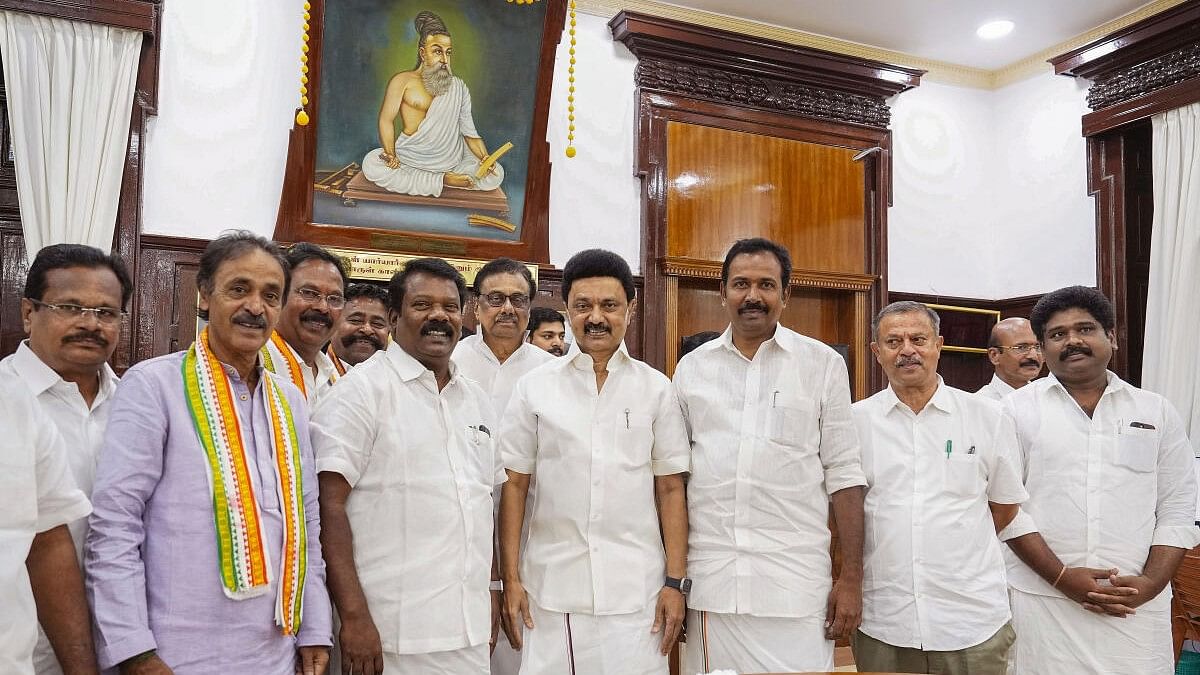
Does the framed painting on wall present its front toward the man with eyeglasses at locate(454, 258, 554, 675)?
yes

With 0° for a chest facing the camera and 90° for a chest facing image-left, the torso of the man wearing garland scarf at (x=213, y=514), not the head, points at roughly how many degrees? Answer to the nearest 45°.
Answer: approximately 315°

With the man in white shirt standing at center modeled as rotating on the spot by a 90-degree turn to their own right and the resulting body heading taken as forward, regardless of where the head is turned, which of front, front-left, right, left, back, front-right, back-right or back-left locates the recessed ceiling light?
back-right

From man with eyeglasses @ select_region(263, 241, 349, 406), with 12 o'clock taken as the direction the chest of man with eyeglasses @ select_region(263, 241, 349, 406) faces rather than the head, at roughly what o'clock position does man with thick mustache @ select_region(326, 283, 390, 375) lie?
man with thick mustache @ select_region(326, 283, 390, 375) is roughly at 8 o'clock from man with eyeglasses @ select_region(263, 241, 349, 406).

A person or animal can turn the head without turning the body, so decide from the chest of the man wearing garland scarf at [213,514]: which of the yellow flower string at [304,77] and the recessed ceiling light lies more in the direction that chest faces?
the recessed ceiling light

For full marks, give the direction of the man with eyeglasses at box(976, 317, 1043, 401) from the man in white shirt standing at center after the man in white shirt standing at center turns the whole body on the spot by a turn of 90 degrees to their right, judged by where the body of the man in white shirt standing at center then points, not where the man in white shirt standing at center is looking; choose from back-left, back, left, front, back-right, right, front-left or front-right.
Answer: back-right

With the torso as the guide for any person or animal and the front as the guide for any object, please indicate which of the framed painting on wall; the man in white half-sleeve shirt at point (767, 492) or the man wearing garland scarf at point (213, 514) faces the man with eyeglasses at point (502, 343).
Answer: the framed painting on wall

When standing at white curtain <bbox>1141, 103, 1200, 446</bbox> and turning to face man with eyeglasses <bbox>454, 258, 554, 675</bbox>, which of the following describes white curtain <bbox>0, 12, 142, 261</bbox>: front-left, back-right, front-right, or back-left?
front-right

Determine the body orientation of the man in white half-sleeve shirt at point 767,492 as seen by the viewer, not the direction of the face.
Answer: toward the camera

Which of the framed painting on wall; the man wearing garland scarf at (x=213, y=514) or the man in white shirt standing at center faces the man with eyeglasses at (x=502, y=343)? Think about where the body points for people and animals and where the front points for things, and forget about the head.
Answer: the framed painting on wall

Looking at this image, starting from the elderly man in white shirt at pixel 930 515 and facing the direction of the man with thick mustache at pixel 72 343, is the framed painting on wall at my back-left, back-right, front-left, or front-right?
front-right

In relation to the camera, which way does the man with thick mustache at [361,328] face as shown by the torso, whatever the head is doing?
toward the camera
